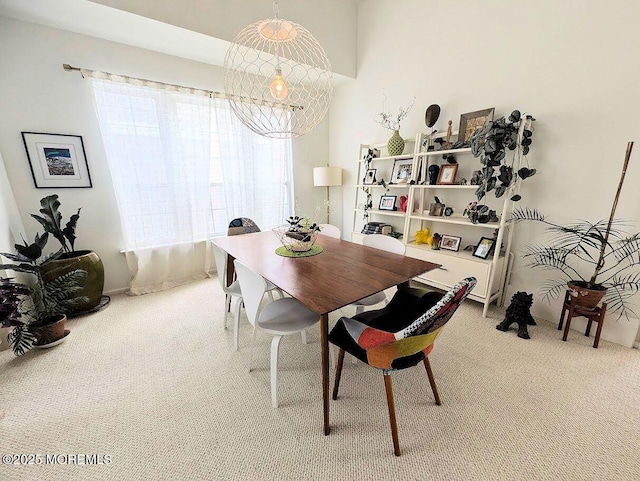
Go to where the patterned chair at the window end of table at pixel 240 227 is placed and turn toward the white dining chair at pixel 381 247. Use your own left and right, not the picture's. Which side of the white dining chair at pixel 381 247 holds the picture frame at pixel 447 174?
left

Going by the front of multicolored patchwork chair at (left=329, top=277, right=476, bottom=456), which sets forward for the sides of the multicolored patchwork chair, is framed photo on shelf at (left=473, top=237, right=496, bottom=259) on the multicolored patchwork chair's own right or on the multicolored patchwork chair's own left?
on the multicolored patchwork chair's own right

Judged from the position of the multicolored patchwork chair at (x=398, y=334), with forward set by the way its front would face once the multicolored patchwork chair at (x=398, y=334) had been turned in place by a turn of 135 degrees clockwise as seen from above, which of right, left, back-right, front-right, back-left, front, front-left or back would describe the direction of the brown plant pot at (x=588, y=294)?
front-left

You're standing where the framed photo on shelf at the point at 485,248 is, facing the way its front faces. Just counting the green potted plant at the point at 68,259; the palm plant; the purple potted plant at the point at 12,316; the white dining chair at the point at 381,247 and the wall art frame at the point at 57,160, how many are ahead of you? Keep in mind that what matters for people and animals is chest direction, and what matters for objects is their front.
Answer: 4

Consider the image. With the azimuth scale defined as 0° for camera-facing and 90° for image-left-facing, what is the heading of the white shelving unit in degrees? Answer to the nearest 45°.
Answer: approximately 45°

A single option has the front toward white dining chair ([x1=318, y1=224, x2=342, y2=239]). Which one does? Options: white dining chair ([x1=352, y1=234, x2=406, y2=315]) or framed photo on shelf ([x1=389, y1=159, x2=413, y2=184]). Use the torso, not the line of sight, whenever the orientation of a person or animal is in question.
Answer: the framed photo on shelf

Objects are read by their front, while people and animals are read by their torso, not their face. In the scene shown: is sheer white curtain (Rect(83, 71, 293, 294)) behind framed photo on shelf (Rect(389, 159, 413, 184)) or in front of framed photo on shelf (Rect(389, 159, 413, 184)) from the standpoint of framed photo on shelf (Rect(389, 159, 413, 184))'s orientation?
in front

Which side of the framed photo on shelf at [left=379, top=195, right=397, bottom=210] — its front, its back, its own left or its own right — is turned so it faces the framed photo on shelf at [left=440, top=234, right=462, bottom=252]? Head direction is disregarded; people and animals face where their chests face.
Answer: left

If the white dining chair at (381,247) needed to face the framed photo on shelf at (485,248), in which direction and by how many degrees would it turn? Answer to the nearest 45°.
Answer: approximately 180°

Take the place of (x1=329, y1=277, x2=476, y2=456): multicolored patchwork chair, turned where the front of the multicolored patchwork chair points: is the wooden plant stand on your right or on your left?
on your right
